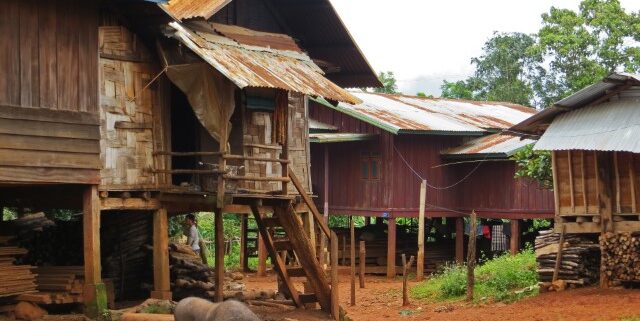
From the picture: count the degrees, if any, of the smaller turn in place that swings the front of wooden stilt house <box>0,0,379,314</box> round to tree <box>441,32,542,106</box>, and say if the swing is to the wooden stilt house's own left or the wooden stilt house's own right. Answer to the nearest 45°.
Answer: approximately 90° to the wooden stilt house's own left

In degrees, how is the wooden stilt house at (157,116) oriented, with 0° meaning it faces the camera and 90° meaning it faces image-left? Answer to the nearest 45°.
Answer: approximately 315°

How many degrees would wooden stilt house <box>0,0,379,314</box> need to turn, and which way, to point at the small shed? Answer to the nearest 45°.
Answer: approximately 45° to its left

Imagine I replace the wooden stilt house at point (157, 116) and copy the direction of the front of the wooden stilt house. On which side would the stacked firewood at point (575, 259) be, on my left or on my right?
on my left

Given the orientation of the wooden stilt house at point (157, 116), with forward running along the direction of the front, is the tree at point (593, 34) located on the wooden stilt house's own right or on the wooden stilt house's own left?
on the wooden stilt house's own left
